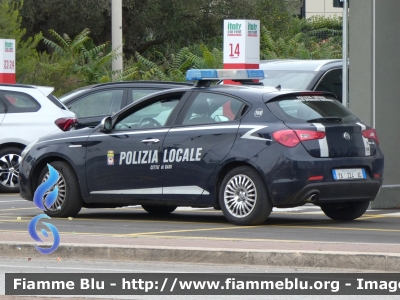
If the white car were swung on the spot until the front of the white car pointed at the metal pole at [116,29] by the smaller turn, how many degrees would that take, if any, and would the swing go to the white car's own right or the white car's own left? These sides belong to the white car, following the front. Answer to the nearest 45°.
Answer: approximately 90° to the white car's own right

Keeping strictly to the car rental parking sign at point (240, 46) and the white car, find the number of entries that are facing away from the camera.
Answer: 0

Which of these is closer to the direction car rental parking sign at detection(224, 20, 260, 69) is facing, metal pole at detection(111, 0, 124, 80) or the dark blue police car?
the dark blue police car

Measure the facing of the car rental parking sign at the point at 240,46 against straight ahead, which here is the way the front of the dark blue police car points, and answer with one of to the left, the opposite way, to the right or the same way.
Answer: to the left

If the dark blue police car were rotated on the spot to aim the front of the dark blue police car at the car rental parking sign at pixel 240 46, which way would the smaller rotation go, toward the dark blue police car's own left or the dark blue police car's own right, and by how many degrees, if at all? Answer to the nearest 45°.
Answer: approximately 45° to the dark blue police car's own right

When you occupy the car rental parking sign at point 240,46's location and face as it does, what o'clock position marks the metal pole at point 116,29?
The metal pole is roughly at 4 o'clock from the car rental parking sign.

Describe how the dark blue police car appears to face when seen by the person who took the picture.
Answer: facing away from the viewer and to the left of the viewer

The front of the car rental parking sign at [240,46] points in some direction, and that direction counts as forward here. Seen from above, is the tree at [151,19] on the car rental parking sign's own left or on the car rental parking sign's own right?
on the car rental parking sign's own right

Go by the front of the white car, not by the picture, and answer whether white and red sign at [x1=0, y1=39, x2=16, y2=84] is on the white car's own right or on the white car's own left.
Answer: on the white car's own right

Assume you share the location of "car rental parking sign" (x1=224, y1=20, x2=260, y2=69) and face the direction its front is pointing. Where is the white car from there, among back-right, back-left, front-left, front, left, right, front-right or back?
front-right

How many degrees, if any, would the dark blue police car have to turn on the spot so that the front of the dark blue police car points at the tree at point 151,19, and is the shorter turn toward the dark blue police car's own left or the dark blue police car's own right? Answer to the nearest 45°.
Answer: approximately 45° to the dark blue police car's own right

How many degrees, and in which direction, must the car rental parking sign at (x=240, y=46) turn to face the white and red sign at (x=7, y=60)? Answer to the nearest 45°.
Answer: approximately 90° to its right

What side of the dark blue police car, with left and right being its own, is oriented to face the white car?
front

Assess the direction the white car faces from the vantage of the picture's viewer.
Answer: facing to the left of the viewer

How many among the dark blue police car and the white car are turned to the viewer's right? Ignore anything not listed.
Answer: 0
